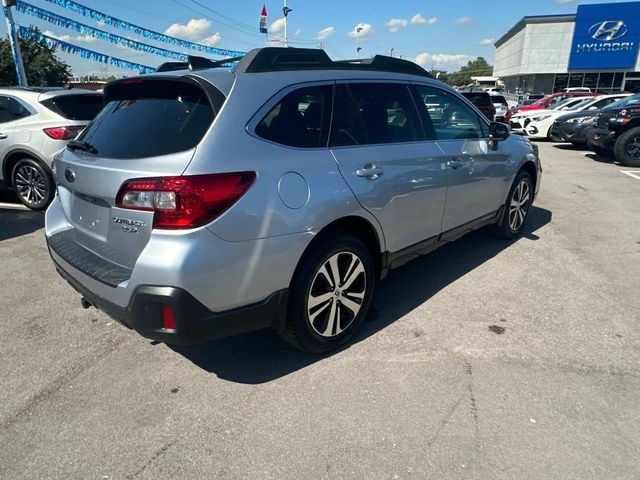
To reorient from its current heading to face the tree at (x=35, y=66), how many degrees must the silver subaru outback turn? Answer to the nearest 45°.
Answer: approximately 90° to its left

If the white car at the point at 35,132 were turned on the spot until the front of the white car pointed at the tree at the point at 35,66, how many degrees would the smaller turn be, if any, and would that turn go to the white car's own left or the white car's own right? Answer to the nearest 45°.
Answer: approximately 45° to the white car's own right

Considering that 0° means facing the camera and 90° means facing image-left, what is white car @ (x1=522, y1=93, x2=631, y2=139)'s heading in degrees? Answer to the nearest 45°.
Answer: approximately 45°

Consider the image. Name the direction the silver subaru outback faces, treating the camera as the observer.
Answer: facing away from the viewer and to the right of the viewer

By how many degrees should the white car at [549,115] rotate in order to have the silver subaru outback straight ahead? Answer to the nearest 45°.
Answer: approximately 45° to its left

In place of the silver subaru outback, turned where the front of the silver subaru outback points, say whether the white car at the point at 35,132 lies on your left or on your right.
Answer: on your left

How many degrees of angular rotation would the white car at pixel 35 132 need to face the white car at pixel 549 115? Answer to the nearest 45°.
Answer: approximately 135° to its right

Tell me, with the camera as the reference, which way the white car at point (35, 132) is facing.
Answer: facing away from the viewer and to the left of the viewer
